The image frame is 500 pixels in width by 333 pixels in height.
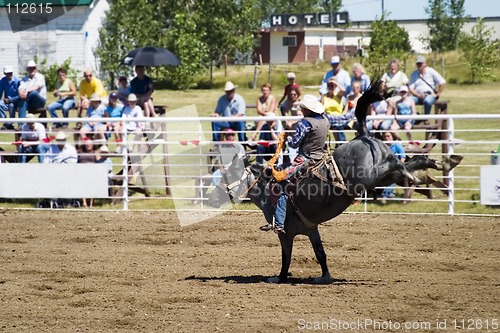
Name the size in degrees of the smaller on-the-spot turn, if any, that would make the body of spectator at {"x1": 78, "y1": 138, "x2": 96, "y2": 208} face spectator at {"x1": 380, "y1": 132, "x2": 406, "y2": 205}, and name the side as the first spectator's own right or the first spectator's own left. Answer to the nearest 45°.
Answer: approximately 90° to the first spectator's own left

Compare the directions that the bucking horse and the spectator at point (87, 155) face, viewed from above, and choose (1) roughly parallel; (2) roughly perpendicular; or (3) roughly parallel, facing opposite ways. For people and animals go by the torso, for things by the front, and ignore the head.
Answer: roughly perpendicular

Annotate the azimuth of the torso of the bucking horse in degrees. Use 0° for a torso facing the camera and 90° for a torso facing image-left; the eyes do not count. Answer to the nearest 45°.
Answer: approximately 90°

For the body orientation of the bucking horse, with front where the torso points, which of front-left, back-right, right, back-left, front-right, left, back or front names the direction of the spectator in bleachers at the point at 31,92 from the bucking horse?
front-right

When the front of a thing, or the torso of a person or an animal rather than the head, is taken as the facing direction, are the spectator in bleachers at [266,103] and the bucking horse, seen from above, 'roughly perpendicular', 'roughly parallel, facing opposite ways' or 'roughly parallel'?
roughly perpendicular

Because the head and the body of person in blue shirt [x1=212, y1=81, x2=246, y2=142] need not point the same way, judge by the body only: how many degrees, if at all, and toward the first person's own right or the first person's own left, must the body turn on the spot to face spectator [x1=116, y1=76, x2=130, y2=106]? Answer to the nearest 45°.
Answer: approximately 135° to the first person's own right

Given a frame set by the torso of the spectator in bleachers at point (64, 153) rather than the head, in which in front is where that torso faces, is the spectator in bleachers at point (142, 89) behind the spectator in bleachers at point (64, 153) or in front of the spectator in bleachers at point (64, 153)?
behind

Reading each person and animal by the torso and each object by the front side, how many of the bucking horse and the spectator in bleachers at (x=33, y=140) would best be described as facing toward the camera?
1

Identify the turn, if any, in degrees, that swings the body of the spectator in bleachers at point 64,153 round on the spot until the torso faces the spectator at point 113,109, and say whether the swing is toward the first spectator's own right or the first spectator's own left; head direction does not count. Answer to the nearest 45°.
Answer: approximately 135° to the first spectator's own left

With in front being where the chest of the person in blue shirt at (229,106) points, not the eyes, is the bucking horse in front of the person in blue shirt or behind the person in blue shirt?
in front

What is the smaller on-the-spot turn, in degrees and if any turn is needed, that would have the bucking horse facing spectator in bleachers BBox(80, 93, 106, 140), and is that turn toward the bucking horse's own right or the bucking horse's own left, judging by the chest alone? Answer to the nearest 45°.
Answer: approximately 45° to the bucking horse's own right
